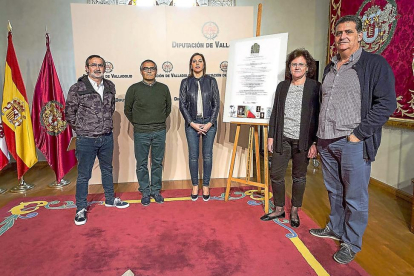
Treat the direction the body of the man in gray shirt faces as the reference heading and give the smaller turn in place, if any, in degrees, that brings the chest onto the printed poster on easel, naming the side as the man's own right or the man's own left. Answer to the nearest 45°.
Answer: approximately 90° to the man's own right

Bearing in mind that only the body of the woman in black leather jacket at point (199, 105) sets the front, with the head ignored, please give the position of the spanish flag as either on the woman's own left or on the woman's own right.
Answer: on the woman's own right

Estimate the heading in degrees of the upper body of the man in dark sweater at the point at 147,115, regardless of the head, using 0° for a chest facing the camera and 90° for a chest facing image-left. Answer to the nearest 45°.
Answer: approximately 0°

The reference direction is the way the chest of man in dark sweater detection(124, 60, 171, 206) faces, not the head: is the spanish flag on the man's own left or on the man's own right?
on the man's own right

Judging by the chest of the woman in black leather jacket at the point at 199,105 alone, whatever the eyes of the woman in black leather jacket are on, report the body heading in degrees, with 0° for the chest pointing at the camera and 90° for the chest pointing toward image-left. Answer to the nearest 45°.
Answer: approximately 0°

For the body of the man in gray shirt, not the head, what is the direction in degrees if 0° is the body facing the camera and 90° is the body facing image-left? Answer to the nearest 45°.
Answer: approximately 45°

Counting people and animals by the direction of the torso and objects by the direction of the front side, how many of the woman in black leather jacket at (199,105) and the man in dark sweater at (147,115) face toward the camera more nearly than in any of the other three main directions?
2

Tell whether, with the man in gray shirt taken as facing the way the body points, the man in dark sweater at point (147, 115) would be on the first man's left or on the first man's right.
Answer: on the first man's right

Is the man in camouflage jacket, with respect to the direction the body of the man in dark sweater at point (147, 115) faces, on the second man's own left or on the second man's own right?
on the second man's own right
